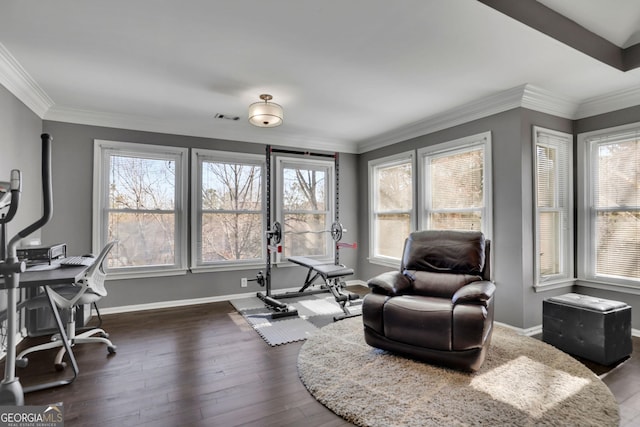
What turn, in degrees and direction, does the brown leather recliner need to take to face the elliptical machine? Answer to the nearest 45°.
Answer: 0° — it already faces it

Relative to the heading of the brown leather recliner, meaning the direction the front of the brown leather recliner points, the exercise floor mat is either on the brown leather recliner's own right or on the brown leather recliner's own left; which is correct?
on the brown leather recliner's own right

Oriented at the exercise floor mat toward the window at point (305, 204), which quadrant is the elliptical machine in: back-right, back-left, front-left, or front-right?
back-left

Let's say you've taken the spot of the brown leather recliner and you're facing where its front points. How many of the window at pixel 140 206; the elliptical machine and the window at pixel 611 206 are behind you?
1

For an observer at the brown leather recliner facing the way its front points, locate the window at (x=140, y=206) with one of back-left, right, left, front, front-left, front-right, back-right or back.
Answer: front-right

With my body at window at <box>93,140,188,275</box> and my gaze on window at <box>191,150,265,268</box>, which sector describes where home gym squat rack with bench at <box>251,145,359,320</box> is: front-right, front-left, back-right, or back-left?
front-right

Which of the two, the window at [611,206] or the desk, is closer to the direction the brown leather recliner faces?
the desk

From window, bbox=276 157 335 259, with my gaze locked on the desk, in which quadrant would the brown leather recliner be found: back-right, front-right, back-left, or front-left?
front-left

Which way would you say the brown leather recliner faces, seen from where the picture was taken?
facing the viewer and to the left of the viewer

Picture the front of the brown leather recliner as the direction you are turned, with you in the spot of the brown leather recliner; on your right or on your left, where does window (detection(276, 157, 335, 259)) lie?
on your right

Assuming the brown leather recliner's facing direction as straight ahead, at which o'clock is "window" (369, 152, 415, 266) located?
The window is roughly at 4 o'clock from the brown leather recliner.
